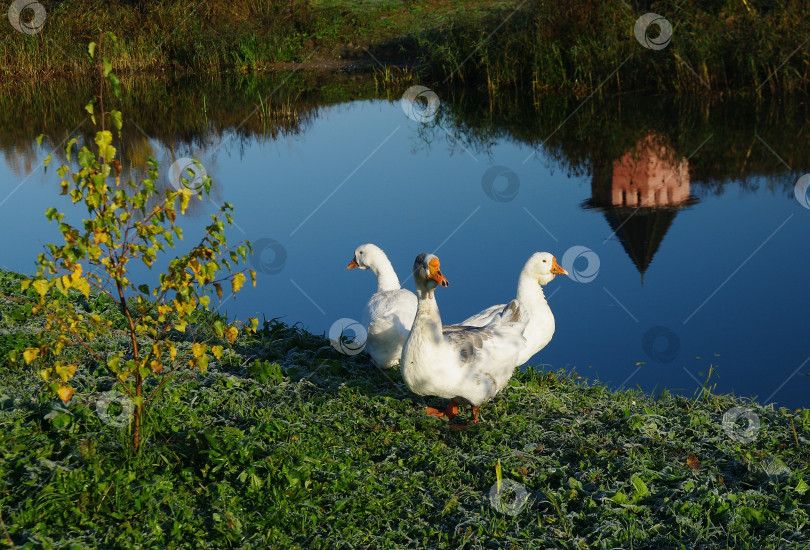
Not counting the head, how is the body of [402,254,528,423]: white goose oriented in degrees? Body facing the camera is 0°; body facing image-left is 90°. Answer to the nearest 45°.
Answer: approximately 45°

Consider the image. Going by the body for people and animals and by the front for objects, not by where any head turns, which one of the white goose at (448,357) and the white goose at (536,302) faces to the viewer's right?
the white goose at (536,302)

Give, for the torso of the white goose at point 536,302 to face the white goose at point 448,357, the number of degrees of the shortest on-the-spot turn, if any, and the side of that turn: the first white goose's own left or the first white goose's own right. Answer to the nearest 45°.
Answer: approximately 90° to the first white goose's own right

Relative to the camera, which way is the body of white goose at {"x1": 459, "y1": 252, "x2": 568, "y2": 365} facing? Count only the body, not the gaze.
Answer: to the viewer's right

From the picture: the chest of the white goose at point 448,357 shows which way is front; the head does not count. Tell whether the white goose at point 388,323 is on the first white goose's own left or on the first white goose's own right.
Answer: on the first white goose's own right

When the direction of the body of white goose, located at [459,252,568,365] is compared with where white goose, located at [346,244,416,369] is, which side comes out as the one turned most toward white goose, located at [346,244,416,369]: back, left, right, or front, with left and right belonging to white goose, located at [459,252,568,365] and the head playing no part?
back

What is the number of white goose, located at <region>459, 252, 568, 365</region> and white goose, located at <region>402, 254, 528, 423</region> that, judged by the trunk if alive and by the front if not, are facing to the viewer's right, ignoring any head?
1
